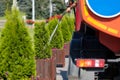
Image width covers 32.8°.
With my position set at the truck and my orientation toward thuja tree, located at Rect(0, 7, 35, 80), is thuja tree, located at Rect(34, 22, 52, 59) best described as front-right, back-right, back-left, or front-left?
front-right

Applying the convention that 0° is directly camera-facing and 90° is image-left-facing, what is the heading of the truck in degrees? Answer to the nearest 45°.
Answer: approximately 180°

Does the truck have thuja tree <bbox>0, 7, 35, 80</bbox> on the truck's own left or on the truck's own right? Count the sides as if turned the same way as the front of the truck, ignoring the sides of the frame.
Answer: on the truck's own left

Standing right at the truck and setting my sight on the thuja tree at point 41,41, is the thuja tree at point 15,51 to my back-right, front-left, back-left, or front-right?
front-left

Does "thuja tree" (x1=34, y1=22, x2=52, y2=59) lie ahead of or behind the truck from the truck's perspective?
ahead
